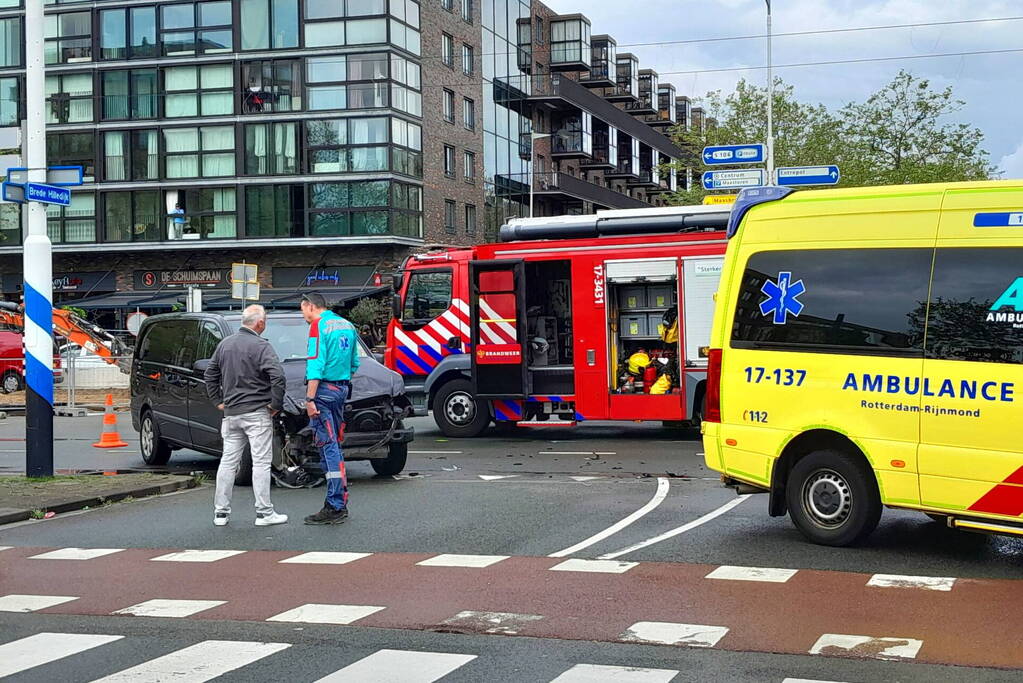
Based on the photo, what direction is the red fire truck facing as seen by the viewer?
to the viewer's left

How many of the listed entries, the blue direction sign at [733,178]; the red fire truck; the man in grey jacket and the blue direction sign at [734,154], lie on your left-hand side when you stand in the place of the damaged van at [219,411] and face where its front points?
3

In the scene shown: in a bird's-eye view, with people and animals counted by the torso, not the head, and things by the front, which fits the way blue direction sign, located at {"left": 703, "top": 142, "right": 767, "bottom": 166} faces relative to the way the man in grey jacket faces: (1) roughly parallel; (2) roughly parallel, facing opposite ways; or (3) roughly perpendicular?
roughly parallel, facing opposite ways

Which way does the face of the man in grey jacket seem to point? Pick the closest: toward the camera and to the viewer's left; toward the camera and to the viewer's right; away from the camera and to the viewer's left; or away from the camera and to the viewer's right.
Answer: away from the camera and to the viewer's right

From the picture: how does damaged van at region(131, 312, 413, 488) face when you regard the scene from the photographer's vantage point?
facing the viewer and to the right of the viewer

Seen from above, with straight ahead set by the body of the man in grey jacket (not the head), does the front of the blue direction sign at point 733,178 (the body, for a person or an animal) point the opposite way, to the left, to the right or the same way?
the opposite way

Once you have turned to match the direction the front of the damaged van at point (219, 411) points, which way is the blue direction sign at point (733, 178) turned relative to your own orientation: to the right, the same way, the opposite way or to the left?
to the right

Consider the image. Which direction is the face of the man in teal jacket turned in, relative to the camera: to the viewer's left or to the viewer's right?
to the viewer's left

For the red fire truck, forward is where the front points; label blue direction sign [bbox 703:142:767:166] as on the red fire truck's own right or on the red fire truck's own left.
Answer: on the red fire truck's own right

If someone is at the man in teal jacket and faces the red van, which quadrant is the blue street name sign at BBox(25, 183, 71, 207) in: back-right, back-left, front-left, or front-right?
front-left

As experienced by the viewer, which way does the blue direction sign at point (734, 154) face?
facing the viewer

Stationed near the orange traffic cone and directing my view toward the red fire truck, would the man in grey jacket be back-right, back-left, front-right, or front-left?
front-right

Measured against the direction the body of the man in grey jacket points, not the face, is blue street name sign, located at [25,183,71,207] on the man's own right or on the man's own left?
on the man's own left
